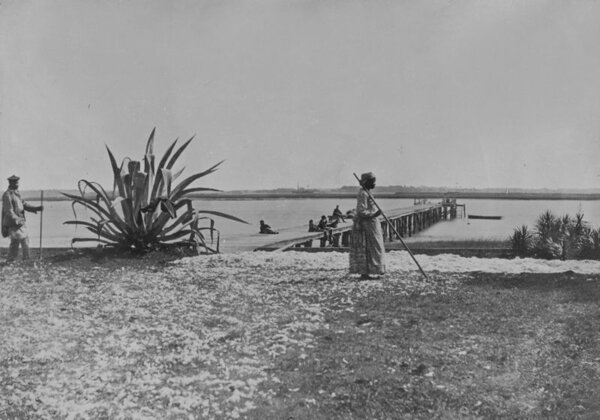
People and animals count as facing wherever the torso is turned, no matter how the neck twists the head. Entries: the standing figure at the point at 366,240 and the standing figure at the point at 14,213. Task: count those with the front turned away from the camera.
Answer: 0

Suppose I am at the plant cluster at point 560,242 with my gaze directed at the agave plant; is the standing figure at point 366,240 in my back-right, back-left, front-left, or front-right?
front-left

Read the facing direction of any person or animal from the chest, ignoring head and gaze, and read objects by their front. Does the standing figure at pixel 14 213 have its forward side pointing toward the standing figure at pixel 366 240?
yes

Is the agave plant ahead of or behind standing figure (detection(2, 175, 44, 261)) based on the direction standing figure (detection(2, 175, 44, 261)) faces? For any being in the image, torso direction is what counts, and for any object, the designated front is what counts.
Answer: ahead

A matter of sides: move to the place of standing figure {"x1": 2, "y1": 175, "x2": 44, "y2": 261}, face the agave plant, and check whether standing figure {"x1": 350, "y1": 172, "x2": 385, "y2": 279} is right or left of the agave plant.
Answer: right

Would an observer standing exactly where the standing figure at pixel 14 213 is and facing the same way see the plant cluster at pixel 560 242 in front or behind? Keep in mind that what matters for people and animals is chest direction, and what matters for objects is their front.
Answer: in front

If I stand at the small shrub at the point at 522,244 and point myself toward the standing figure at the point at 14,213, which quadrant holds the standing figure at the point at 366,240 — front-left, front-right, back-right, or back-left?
front-left

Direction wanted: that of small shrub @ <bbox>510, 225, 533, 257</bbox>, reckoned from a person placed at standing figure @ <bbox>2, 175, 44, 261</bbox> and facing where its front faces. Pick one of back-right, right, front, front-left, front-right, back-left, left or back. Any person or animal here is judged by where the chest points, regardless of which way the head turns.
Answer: front-left
